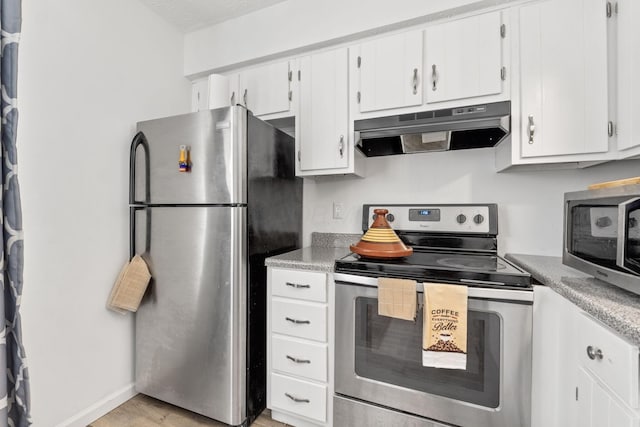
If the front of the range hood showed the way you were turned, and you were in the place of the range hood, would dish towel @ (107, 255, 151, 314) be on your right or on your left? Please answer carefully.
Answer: on your right

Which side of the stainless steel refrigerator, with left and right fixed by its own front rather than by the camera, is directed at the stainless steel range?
left

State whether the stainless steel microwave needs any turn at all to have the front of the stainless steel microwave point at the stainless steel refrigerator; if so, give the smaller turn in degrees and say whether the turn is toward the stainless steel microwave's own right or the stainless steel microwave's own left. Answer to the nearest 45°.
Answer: approximately 45° to the stainless steel microwave's own right

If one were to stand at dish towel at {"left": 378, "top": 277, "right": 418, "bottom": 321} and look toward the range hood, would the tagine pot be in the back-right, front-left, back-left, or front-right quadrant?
front-left

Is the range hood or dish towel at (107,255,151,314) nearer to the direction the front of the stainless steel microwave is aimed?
the dish towel

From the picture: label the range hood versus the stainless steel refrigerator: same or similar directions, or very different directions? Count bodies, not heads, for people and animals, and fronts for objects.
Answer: same or similar directions

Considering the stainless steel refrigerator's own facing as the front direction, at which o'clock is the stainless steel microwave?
The stainless steel microwave is roughly at 9 o'clock from the stainless steel refrigerator.

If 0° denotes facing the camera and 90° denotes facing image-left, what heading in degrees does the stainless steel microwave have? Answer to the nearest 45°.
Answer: approximately 45°

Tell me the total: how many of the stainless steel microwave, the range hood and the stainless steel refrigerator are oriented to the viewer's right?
0

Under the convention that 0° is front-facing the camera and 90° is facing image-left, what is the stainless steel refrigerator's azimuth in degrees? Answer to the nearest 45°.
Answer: approximately 45°

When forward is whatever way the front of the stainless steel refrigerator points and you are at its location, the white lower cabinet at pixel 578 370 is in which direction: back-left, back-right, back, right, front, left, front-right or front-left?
left

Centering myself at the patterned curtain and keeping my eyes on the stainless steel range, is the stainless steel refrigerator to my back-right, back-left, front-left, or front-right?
front-left

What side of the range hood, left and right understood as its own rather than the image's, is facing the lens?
front
